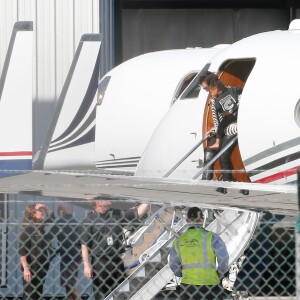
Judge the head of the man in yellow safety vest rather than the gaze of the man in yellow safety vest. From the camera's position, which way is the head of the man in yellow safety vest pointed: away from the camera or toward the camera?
away from the camera

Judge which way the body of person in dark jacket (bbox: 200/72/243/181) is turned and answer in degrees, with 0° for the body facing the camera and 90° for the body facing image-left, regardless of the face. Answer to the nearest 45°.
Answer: approximately 45°

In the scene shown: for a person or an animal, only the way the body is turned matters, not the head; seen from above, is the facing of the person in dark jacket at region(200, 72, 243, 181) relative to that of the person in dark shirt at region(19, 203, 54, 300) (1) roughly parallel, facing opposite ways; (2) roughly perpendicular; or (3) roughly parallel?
roughly perpendicular

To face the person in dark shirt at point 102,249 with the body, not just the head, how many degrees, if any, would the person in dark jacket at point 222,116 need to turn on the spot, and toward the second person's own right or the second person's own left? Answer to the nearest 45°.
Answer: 0° — they already face them

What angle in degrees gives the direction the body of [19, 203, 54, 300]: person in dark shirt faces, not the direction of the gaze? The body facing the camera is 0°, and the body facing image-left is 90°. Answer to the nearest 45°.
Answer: approximately 315°
